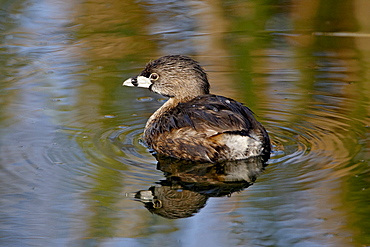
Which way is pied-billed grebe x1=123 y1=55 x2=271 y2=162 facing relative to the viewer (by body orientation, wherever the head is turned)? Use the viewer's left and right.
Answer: facing to the left of the viewer
